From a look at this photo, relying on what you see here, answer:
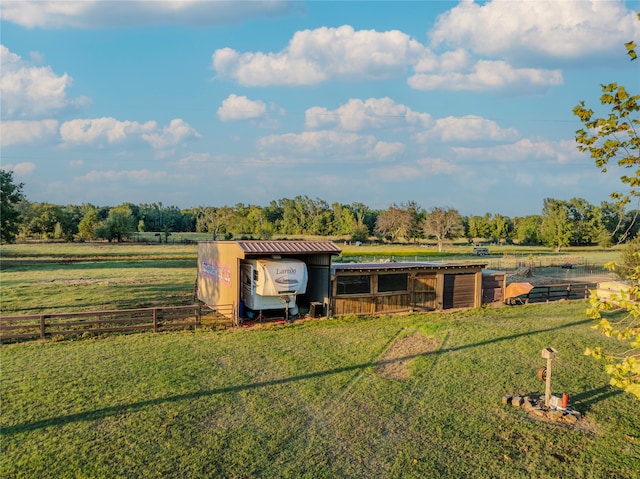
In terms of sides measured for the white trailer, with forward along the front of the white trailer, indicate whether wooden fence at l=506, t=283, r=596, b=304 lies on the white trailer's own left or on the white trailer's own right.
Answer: on the white trailer's own left

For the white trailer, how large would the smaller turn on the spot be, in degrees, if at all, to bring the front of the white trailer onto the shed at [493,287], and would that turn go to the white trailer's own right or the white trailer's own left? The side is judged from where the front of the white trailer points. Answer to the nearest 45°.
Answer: approximately 45° to the white trailer's own left

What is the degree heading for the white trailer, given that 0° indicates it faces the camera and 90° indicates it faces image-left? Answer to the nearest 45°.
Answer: approximately 315°

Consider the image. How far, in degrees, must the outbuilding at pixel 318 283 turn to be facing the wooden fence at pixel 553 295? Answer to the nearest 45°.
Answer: approximately 90° to its left

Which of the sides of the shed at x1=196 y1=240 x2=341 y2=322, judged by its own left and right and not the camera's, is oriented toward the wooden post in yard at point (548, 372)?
front

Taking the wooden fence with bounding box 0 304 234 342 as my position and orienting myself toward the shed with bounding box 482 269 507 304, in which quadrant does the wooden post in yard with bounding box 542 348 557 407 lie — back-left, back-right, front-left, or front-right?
front-right

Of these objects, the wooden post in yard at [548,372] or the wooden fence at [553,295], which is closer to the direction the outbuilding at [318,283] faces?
the wooden post in yard

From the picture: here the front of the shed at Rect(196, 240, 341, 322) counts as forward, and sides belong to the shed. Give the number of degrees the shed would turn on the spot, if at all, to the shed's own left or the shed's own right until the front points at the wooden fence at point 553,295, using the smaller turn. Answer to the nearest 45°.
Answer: approximately 45° to the shed's own left

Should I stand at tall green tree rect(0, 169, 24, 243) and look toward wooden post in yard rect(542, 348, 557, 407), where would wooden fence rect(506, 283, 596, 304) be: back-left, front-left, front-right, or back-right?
front-left

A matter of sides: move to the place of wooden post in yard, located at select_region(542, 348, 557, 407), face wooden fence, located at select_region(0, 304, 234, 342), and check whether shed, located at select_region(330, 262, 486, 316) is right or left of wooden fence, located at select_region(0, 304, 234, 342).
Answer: right

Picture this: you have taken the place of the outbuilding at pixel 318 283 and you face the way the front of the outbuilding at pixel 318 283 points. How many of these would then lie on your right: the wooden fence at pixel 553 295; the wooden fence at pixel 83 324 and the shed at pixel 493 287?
1

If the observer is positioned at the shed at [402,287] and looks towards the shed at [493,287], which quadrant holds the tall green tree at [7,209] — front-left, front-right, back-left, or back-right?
back-left

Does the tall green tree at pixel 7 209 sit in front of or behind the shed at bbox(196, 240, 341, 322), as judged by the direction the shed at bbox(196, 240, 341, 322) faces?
behind

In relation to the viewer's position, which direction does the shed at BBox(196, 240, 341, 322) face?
facing the viewer and to the right of the viewer
